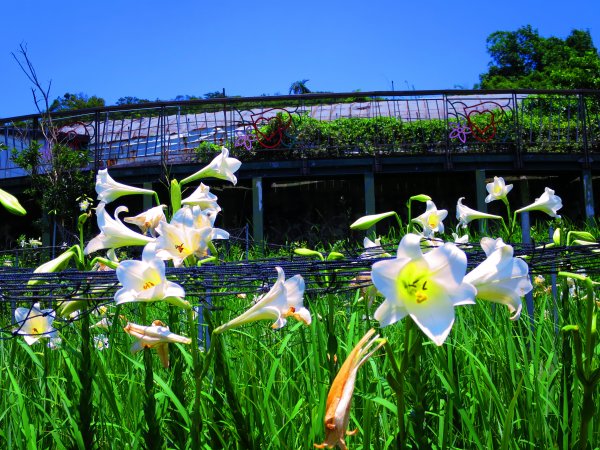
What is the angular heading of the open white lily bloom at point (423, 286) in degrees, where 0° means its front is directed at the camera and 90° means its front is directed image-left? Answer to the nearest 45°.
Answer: approximately 0°

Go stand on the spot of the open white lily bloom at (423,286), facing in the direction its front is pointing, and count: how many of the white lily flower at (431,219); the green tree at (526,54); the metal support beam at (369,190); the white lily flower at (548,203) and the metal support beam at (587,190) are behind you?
5

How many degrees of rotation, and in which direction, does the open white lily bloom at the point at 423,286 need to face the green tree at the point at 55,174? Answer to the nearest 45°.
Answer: approximately 135° to its right

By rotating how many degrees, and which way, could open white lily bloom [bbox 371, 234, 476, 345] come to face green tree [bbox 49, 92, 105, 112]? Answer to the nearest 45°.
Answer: approximately 135° to its right

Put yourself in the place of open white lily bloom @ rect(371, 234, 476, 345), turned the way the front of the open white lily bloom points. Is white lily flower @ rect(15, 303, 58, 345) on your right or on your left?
on your right

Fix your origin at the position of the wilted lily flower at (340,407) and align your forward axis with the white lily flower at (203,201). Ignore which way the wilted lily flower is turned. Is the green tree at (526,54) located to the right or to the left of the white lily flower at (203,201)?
right

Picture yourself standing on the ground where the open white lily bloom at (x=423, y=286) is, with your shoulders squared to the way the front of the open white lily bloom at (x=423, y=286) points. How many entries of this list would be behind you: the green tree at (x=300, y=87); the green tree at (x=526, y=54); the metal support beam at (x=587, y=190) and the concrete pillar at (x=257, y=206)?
4

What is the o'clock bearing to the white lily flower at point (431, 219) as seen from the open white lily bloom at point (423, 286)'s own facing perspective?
The white lily flower is roughly at 6 o'clock from the open white lily bloom.

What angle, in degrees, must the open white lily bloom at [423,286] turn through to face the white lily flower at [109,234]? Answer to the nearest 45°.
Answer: approximately 135° to its right
